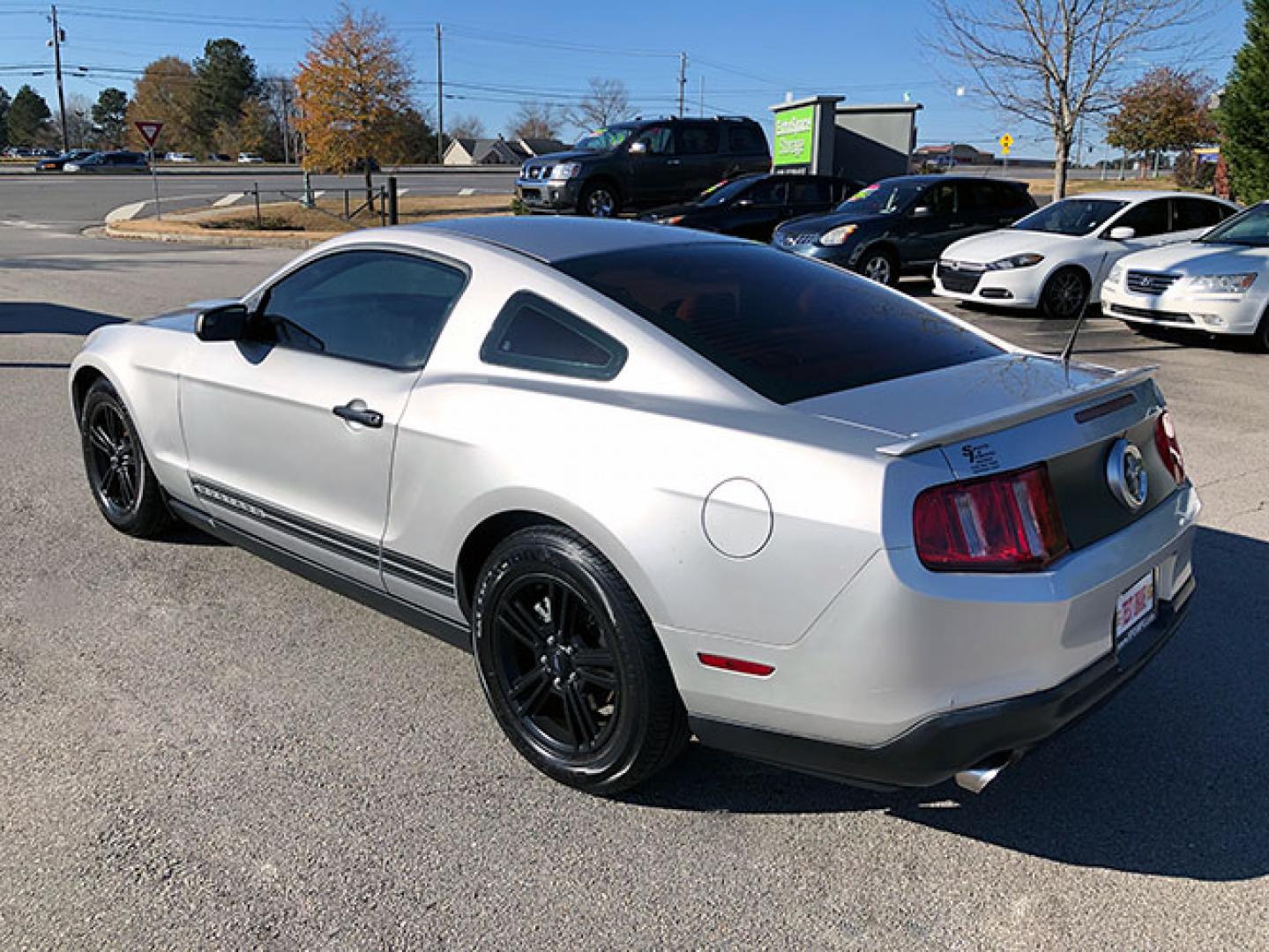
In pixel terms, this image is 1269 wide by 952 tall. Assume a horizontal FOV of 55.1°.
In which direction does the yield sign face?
toward the camera

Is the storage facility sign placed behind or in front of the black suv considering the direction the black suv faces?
behind

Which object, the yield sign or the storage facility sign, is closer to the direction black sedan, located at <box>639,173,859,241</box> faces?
the yield sign

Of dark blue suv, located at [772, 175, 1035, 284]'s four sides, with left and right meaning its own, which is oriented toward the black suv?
right

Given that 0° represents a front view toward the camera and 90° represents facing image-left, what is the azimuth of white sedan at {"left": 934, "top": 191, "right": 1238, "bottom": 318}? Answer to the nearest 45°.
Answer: approximately 45°

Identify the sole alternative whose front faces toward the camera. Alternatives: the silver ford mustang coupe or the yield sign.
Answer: the yield sign

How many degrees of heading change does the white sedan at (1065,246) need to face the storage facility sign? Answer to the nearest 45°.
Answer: approximately 90° to its right

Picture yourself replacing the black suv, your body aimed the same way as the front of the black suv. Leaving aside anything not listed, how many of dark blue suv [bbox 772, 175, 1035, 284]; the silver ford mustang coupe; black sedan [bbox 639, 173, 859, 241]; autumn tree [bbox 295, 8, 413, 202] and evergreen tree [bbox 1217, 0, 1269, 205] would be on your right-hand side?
1

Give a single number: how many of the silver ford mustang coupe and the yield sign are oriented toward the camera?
1

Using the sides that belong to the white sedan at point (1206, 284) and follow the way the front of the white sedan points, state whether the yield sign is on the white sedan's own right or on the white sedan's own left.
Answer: on the white sedan's own right

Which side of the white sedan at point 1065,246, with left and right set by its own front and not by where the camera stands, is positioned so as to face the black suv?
right

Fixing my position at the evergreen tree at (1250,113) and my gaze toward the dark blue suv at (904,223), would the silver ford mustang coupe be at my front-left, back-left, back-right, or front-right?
front-left

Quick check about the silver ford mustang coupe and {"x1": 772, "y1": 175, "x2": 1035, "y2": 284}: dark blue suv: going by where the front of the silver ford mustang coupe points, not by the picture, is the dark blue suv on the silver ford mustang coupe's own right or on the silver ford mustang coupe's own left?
on the silver ford mustang coupe's own right

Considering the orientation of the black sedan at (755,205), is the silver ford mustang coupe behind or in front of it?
in front

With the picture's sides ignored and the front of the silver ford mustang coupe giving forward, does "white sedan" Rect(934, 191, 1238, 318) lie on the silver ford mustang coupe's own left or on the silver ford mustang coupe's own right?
on the silver ford mustang coupe's own right

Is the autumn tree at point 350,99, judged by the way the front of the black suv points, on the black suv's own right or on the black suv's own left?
on the black suv's own right

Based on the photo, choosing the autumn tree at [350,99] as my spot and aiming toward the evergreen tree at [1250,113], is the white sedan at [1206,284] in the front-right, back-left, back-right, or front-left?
front-right

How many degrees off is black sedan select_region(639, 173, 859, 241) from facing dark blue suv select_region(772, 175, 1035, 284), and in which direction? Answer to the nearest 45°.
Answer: approximately 90° to its left

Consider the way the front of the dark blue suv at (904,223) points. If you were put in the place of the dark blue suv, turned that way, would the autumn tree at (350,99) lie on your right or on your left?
on your right
